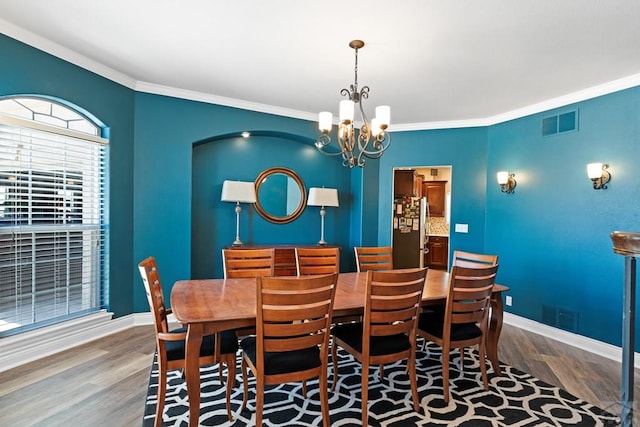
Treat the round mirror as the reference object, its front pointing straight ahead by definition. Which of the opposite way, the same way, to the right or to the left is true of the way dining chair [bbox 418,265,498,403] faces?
the opposite way

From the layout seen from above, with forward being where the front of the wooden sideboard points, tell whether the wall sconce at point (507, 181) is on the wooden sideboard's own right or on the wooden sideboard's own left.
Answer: on the wooden sideboard's own left

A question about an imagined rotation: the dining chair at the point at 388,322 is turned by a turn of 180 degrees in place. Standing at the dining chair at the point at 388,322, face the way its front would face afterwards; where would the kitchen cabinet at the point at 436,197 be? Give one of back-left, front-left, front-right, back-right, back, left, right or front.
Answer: back-left

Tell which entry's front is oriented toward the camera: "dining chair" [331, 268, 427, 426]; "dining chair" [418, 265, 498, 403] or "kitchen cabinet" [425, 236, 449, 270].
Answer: the kitchen cabinet

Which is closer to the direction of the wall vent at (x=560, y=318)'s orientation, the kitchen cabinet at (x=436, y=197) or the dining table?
the dining table

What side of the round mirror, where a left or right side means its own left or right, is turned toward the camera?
front

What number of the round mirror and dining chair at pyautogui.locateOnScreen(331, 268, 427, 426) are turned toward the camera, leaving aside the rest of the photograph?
1

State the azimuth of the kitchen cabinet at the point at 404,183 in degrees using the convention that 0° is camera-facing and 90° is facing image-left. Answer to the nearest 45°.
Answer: approximately 315°

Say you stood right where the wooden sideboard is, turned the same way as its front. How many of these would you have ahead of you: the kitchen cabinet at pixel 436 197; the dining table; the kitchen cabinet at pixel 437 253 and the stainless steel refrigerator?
1

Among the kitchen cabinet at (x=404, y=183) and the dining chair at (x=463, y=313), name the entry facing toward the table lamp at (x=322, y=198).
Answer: the dining chair

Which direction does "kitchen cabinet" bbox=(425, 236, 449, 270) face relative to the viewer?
toward the camera

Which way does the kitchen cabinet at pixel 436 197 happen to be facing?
toward the camera

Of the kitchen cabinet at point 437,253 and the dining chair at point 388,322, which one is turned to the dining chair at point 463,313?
the kitchen cabinet

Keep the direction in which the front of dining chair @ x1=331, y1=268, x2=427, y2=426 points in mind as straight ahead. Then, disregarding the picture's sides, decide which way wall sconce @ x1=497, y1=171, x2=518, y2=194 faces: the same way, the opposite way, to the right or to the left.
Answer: to the left

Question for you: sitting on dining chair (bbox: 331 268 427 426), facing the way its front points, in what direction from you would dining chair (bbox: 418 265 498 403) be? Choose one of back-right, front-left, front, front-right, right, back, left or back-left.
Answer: right

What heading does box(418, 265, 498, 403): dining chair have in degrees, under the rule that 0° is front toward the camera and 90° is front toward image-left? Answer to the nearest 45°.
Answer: approximately 135°

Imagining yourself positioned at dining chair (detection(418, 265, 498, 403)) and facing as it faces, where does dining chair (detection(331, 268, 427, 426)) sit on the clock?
dining chair (detection(331, 268, 427, 426)) is roughly at 9 o'clock from dining chair (detection(418, 265, 498, 403)).

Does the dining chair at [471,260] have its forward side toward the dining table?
yes

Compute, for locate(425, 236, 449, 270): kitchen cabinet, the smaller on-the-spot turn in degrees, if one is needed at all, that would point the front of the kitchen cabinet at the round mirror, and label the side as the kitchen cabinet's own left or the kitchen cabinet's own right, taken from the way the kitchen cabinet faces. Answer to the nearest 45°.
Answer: approximately 45° to the kitchen cabinet's own right

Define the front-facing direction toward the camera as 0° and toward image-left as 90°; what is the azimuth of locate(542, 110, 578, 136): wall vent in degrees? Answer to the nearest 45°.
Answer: approximately 45°

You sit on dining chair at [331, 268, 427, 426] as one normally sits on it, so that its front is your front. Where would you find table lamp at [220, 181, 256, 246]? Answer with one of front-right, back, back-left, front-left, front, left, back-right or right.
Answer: front
